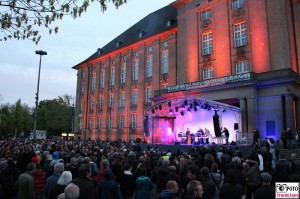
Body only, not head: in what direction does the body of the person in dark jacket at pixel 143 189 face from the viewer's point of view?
away from the camera

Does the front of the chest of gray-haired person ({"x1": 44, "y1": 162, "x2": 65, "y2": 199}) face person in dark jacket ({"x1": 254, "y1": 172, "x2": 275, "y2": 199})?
no

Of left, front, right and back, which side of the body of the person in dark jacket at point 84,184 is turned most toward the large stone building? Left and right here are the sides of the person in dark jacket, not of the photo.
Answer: front

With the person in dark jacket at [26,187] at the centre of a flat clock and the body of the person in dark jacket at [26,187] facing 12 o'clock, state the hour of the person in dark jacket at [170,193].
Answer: the person in dark jacket at [170,193] is roughly at 3 o'clock from the person in dark jacket at [26,187].

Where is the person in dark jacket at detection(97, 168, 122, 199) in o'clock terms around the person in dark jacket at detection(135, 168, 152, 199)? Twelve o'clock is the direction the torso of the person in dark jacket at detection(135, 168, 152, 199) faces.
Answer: the person in dark jacket at detection(97, 168, 122, 199) is roughly at 8 o'clock from the person in dark jacket at detection(135, 168, 152, 199).

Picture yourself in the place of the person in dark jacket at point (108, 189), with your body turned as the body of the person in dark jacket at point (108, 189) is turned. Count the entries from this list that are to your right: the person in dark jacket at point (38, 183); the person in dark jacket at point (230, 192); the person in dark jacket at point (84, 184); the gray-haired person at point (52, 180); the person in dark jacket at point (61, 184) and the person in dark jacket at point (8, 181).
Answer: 1

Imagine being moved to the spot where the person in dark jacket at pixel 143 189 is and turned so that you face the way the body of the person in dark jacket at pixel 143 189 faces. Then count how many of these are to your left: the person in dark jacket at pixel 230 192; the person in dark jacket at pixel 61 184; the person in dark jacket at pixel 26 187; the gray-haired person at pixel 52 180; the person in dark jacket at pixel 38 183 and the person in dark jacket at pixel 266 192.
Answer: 4

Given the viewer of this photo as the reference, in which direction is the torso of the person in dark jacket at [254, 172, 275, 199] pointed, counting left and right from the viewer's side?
facing away from the viewer

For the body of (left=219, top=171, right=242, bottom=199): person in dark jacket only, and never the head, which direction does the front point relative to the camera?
away from the camera

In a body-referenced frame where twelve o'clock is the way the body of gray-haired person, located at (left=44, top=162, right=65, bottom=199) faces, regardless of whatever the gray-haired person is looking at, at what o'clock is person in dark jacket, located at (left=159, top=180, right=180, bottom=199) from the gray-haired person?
The person in dark jacket is roughly at 3 o'clock from the gray-haired person.

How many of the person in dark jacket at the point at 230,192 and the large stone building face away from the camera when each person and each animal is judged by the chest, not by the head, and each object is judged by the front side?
1

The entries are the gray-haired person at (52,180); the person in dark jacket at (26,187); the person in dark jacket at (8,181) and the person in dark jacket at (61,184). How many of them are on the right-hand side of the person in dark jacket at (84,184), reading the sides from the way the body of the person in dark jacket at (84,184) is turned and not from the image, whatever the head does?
0

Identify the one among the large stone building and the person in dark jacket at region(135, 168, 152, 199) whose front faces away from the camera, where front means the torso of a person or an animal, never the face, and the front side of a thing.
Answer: the person in dark jacket

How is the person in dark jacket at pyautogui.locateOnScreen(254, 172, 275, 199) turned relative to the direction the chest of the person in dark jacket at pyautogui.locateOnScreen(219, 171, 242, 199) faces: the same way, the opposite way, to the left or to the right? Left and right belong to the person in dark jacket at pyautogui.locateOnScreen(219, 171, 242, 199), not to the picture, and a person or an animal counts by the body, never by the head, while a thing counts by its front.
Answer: the same way

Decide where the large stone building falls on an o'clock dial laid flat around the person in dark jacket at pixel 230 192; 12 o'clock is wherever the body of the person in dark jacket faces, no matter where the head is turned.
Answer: The large stone building is roughly at 12 o'clock from the person in dark jacket.

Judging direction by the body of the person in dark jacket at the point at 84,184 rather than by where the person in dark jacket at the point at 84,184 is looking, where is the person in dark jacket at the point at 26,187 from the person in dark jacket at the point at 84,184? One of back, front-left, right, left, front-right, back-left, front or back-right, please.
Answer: left

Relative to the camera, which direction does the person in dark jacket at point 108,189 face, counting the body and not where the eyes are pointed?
away from the camera
